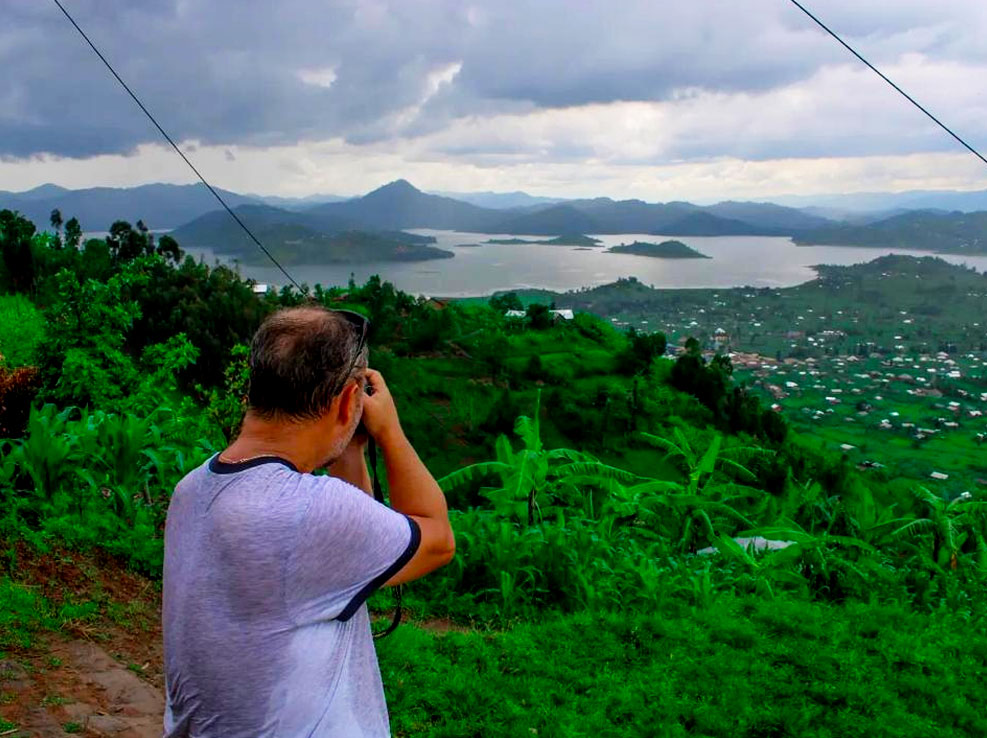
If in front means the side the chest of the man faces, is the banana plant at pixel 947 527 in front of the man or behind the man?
in front

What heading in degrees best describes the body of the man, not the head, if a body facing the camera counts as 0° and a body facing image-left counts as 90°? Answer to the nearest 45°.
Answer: approximately 225°

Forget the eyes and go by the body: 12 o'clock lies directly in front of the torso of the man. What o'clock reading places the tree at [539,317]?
The tree is roughly at 11 o'clock from the man.

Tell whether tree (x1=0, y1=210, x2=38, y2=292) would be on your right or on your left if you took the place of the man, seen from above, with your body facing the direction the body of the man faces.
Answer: on your left

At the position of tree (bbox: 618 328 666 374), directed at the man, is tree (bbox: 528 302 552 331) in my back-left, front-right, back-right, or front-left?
back-right

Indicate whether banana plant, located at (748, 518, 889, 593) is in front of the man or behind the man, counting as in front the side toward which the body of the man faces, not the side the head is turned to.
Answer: in front

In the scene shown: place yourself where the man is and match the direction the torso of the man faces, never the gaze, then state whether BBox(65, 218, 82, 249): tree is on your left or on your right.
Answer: on your left

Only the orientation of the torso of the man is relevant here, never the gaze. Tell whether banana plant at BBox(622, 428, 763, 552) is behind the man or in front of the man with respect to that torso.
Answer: in front

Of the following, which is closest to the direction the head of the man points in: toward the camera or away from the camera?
away from the camera
